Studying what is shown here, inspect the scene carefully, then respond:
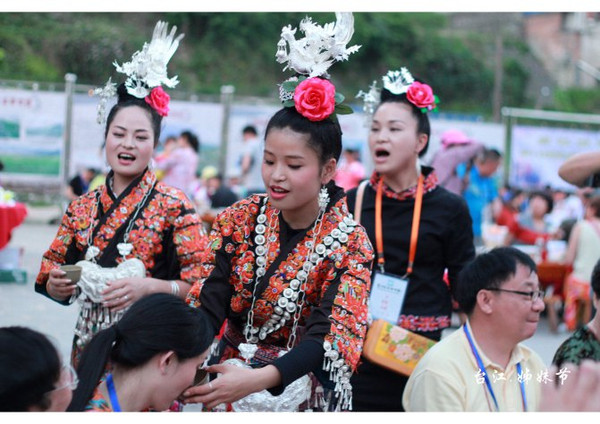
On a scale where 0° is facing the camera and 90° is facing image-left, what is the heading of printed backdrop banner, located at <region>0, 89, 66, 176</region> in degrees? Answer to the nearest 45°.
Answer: approximately 0°

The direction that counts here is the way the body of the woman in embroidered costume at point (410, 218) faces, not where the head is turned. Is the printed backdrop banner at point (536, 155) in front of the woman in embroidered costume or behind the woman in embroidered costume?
behind

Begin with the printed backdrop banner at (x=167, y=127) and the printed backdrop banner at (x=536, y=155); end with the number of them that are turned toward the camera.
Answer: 2

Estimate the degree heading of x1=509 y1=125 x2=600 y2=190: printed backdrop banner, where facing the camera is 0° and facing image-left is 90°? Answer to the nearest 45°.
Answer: approximately 0°

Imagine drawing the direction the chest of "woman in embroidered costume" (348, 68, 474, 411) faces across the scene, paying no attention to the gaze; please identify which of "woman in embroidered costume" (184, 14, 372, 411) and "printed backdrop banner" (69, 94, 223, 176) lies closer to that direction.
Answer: the woman in embroidered costume

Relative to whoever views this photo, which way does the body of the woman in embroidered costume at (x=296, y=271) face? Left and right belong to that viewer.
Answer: facing the viewer and to the left of the viewer

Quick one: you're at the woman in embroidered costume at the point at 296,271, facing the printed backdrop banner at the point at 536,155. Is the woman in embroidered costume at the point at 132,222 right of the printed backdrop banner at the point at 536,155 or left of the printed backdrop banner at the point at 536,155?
left

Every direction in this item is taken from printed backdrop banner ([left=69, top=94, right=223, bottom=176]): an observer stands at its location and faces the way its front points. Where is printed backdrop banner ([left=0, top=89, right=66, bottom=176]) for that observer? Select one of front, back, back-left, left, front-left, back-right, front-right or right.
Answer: right

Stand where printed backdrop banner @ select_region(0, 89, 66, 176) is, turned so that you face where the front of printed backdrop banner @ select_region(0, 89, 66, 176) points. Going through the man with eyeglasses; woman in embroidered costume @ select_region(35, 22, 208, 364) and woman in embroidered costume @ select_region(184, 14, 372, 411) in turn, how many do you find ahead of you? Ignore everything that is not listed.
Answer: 3

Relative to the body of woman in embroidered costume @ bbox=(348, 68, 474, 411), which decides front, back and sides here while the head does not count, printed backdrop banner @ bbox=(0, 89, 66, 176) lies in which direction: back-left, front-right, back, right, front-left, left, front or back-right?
right

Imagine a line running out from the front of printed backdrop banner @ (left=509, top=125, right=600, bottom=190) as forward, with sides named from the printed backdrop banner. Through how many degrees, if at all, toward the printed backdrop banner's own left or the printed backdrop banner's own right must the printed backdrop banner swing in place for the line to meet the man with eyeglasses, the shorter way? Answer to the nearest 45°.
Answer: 0° — it already faces them

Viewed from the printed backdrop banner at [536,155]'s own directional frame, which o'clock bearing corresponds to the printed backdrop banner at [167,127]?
the printed backdrop banner at [167,127] is roughly at 2 o'clock from the printed backdrop banner at [536,155].

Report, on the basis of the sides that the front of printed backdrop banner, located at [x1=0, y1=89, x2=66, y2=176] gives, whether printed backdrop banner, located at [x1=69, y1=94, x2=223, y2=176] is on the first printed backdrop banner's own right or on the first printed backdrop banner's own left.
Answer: on the first printed backdrop banner's own left

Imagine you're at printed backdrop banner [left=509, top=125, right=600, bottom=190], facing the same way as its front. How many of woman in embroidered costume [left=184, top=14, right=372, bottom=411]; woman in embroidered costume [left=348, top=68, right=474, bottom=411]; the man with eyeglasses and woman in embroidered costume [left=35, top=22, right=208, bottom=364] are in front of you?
4

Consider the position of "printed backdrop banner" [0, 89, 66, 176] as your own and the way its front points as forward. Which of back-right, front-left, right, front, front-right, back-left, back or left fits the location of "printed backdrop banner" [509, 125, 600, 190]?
left

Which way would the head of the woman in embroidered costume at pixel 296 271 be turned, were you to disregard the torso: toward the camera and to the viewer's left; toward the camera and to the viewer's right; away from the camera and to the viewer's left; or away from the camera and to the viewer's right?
toward the camera and to the viewer's left
